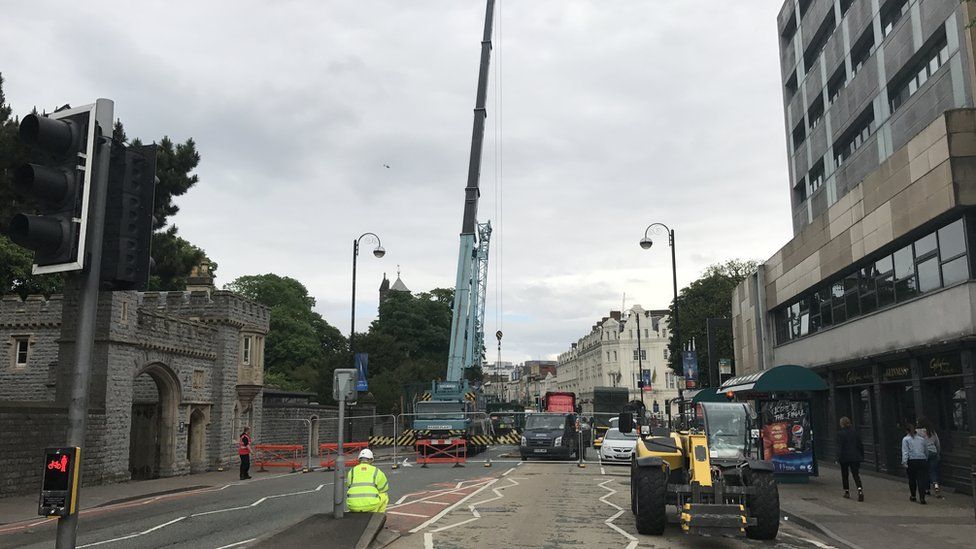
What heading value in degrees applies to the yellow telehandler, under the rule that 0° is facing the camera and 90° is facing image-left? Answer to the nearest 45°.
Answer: approximately 0°

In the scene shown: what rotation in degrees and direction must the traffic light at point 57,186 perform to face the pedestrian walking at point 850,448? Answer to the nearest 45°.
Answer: approximately 135° to its left

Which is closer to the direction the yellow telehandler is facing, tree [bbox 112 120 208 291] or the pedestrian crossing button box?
the pedestrian crossing button box

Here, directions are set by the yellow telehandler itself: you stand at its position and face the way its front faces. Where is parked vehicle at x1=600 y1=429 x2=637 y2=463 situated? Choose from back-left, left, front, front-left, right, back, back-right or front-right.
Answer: back

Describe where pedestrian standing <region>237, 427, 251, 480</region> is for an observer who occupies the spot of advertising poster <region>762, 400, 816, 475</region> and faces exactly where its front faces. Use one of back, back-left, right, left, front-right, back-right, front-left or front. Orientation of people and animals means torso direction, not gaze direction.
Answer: right

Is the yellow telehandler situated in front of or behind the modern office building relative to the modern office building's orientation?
in front

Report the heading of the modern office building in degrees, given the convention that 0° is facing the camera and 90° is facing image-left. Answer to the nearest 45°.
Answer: approximately 45°

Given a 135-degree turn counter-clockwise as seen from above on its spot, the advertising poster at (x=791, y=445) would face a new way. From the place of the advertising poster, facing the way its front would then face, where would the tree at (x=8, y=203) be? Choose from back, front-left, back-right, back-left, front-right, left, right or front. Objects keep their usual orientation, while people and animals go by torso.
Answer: back-left

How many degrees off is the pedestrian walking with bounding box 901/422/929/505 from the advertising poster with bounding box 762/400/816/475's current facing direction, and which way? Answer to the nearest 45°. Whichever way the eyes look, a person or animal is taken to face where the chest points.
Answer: approximately 45° to its left

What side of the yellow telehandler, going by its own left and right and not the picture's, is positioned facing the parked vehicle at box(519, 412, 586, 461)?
back

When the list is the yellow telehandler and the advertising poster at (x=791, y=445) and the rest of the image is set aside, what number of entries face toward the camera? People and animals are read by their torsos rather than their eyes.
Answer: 2

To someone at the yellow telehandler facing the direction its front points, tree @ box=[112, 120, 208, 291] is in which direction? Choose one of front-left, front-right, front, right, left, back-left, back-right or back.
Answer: back-right

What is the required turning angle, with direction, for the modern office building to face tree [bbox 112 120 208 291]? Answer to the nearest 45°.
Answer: approximately 45° to its right
